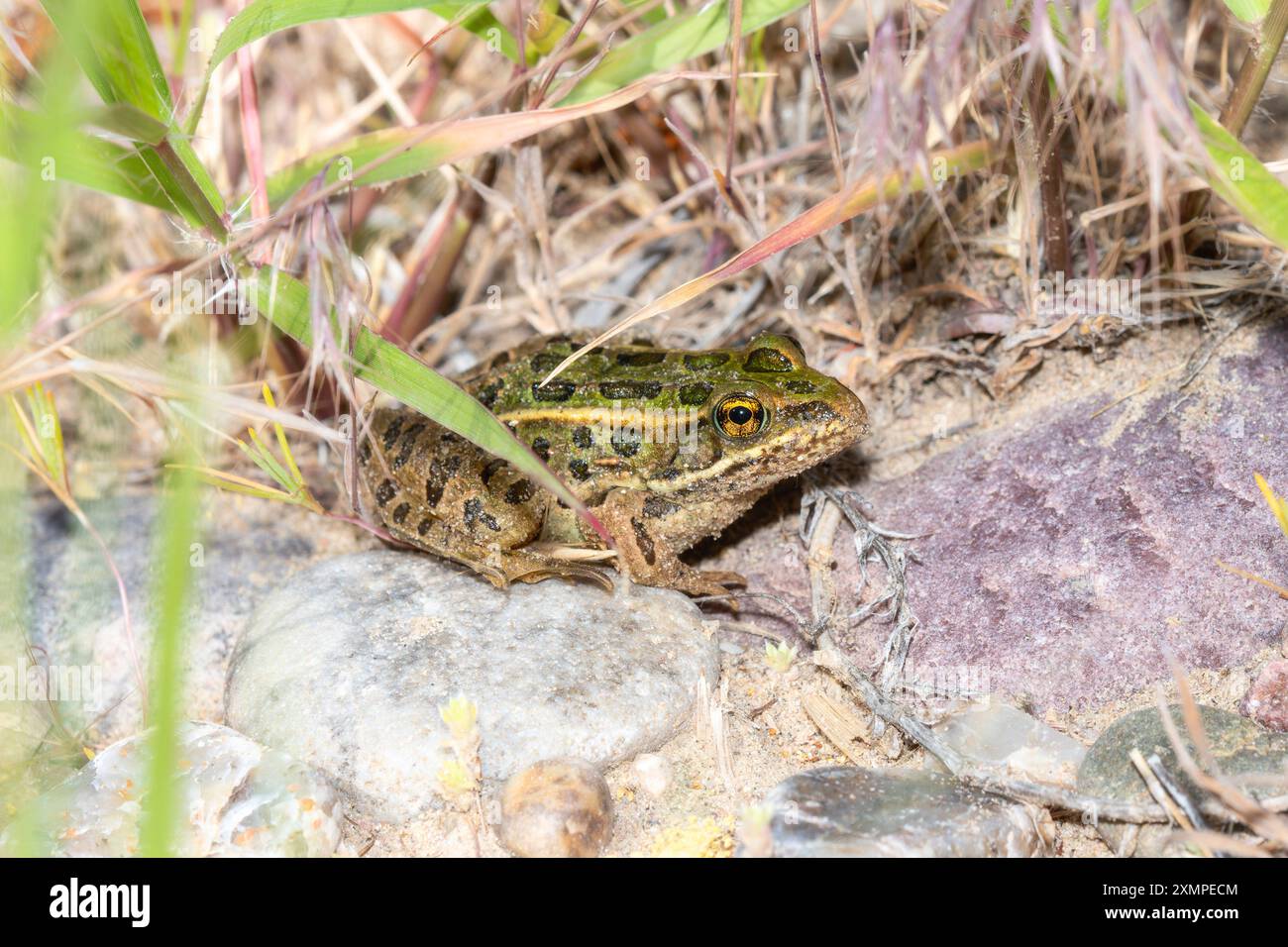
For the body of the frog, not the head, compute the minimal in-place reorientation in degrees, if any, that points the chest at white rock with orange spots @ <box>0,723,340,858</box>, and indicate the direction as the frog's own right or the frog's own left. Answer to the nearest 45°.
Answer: approximately 135° to the frog's own right

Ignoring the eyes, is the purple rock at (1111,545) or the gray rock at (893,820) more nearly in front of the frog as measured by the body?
the purple rock

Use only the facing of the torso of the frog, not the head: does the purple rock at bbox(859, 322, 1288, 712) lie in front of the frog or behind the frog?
in front

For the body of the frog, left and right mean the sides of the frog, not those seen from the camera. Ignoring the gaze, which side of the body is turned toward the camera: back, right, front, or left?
right

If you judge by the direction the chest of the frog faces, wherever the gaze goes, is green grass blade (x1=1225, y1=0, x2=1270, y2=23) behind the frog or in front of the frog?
in front
